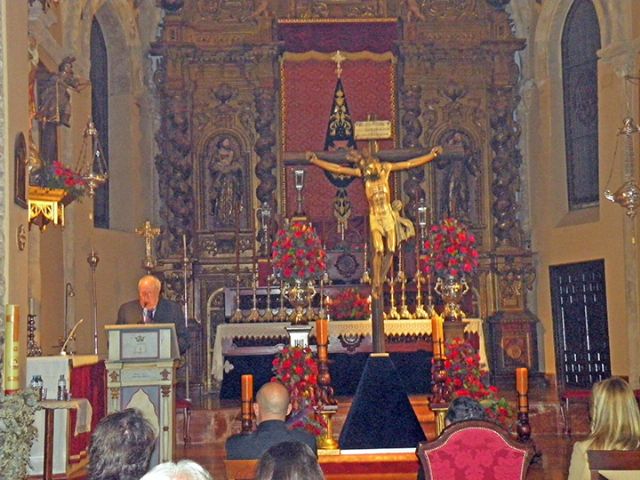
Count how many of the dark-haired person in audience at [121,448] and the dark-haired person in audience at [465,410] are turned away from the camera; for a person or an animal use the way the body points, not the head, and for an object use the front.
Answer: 2

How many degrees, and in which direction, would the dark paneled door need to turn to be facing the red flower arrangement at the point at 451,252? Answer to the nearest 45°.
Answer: approximately 45° to its right

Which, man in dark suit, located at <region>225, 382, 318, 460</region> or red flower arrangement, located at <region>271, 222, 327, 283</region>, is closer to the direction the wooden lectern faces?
the man in dark suit

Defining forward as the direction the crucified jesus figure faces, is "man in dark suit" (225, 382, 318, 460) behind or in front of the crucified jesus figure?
in front

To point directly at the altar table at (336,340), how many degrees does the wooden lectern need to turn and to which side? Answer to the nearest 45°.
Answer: approximately 135° to its left

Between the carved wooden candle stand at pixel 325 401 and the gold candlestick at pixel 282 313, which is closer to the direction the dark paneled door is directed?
the carved wooden candle stand

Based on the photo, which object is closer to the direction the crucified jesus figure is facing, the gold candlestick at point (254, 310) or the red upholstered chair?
the red upholstered chair

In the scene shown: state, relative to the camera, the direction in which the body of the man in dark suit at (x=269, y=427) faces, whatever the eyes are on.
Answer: away from the camera

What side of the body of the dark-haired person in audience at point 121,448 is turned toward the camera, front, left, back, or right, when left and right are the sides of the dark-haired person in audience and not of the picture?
back

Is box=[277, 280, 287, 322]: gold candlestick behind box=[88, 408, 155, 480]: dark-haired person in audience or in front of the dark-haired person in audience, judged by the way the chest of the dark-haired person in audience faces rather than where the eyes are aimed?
in front

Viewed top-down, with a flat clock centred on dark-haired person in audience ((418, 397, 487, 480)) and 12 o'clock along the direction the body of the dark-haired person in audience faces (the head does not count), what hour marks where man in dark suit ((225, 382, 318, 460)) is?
The man in dark suit is roughly at 8 o'clock from the dark-haired person in audience.

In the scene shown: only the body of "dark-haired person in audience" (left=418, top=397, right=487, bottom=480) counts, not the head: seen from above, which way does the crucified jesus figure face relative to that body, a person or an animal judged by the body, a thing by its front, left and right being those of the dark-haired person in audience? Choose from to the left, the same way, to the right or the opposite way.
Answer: the opposite way
